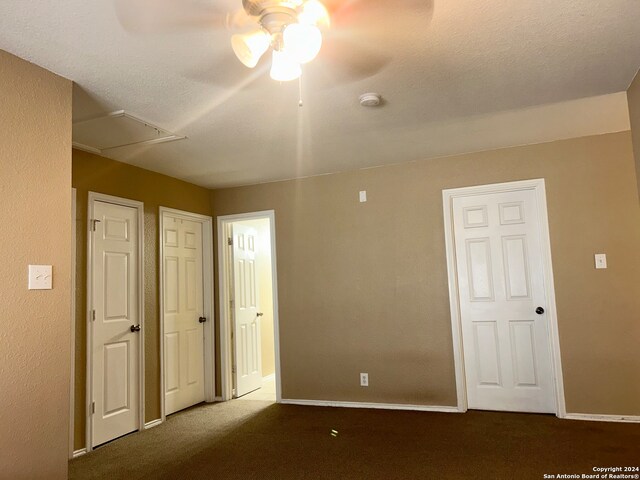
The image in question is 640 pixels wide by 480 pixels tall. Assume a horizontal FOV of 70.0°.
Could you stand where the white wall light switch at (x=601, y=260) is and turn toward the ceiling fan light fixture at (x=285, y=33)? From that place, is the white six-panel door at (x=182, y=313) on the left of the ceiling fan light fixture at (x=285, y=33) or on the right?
right

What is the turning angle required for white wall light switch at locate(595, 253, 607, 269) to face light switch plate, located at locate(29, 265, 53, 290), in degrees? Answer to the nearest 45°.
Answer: approximately 45° to its right

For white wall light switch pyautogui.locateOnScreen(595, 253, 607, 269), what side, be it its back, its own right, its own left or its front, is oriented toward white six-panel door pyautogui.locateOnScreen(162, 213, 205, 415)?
right

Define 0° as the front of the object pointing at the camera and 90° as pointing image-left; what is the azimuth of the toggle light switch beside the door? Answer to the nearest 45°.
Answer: approximately 0°

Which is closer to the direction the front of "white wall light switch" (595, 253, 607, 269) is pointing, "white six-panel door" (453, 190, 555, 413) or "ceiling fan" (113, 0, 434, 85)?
the ceiling fan

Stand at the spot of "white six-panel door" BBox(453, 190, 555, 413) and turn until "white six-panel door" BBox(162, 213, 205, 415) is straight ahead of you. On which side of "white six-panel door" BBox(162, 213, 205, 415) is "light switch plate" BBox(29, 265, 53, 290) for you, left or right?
left

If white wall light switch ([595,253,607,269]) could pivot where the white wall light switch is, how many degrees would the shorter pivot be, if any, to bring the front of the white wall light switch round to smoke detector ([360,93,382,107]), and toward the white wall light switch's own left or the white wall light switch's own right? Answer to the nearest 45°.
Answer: approximately 45° to the white wall light switch's own right

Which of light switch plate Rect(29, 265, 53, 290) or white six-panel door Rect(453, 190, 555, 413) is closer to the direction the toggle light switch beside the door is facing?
the light switch plate
